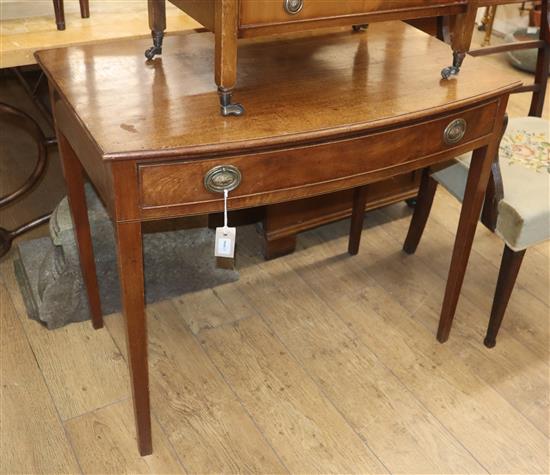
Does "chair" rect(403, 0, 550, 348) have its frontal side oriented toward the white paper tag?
yes

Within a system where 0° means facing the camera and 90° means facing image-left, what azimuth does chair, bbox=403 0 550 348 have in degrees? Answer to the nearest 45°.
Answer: approximately 45°
